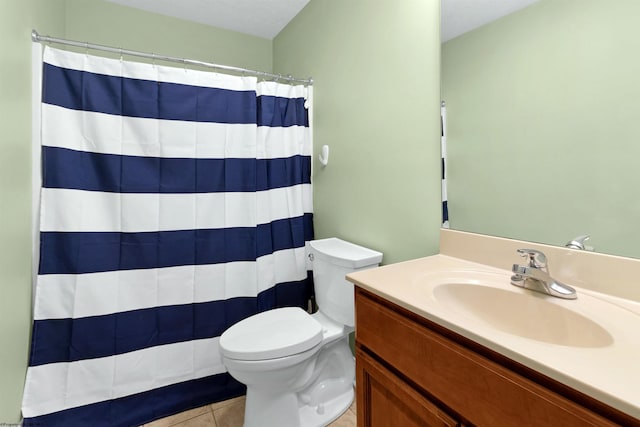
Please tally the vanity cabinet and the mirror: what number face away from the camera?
0

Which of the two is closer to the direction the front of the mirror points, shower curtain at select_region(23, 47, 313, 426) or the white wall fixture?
the shower curtain

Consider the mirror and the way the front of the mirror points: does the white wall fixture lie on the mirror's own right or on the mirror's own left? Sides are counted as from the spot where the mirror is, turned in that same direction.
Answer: on the mirror's own right

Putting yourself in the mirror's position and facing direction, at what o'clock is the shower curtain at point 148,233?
The shower curtain is roughly at 1 o'clock from the mirror.

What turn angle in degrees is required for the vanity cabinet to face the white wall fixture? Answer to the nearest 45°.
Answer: approximately 90° to its right

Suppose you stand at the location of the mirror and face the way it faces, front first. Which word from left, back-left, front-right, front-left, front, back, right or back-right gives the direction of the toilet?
front-right

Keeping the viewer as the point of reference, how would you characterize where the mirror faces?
facing the viewer and to the left of the viewer
